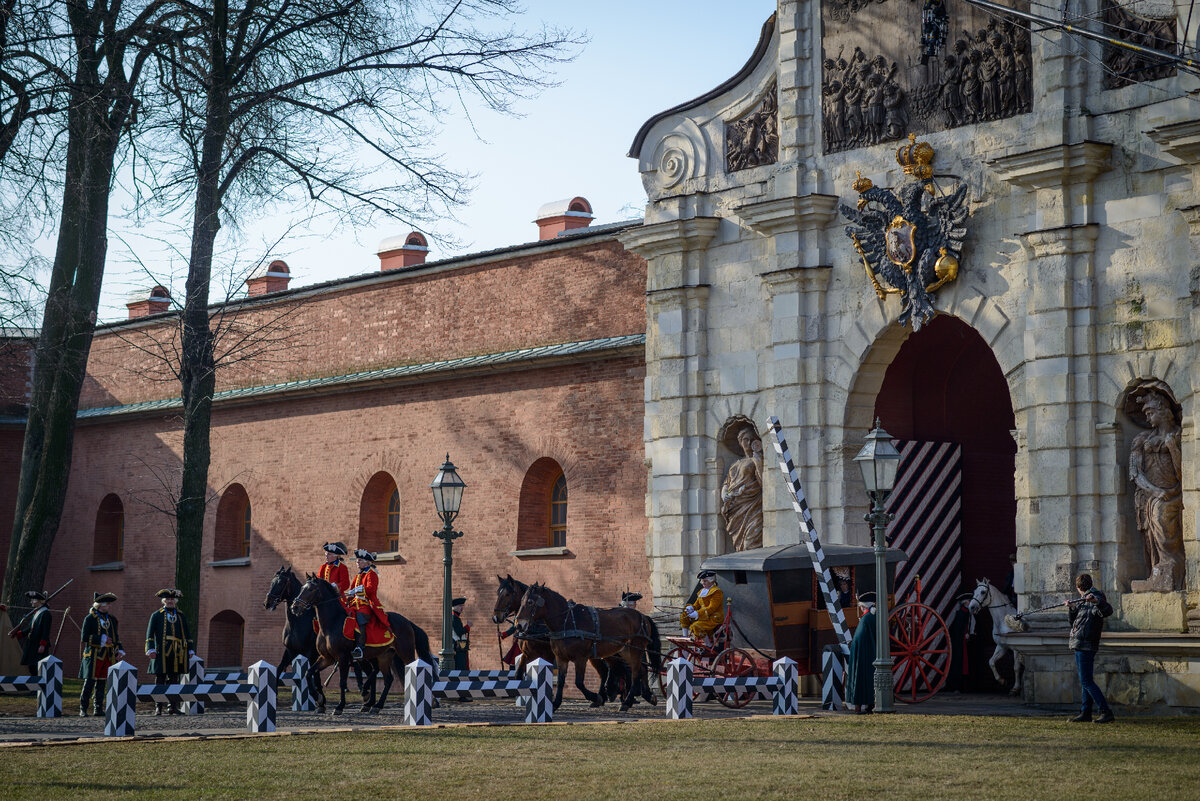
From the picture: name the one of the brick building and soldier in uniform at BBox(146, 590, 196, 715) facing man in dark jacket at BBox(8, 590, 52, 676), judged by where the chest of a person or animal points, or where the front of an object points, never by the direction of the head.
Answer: the brick building

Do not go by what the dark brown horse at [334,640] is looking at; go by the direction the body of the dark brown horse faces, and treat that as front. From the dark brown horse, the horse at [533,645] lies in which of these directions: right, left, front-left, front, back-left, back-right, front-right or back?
back-left

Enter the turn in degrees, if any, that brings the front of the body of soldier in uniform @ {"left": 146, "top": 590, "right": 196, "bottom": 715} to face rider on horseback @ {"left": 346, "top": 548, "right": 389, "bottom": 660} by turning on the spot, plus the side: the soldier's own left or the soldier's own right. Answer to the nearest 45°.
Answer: approximately 45° to the soldier's own left

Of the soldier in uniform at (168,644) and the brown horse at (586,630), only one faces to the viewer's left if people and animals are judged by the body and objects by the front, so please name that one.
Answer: the brown horse

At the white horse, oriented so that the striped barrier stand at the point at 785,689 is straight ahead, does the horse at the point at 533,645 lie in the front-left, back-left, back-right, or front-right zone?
front-right

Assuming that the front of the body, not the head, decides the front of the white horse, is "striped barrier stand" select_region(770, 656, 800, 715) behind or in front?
in front

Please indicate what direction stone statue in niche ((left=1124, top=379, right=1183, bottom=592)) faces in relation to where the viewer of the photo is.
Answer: facing the viewer and to the left of the viewer

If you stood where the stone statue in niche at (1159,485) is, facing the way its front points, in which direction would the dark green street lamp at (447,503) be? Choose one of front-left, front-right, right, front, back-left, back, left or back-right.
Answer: front-right

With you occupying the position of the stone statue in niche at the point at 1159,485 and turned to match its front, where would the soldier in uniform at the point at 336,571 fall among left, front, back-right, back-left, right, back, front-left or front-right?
front-right

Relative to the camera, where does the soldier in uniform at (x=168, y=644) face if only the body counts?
toward the camera

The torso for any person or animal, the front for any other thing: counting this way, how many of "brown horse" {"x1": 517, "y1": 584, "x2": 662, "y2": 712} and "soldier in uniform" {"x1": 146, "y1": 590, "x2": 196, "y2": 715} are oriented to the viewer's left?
1

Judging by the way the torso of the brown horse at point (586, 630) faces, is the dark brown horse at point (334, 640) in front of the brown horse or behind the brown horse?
in front

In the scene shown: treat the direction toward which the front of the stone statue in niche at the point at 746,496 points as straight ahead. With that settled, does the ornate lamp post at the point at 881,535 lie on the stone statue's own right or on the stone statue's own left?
on the stone statue's own left

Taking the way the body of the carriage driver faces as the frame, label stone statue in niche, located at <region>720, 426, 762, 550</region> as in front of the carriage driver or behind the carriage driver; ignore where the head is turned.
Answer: behind

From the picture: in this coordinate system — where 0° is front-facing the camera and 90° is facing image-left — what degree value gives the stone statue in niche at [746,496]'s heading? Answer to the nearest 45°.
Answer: approximately 45°

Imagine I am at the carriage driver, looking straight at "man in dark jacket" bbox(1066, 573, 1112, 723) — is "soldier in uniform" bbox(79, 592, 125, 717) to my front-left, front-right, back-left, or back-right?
back-right

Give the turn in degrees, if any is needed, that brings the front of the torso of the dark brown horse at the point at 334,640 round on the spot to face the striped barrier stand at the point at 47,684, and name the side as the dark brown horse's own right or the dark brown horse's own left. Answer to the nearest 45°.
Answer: approximately 45° to the dark brown horse's own right
